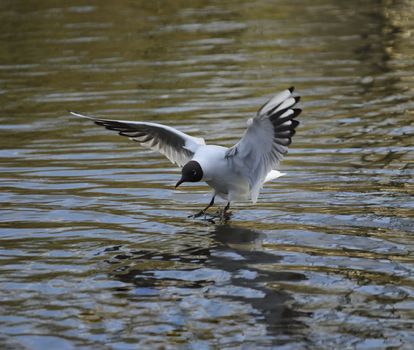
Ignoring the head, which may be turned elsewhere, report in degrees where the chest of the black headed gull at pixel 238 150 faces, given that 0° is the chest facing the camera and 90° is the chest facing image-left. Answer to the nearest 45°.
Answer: approximately 45°
